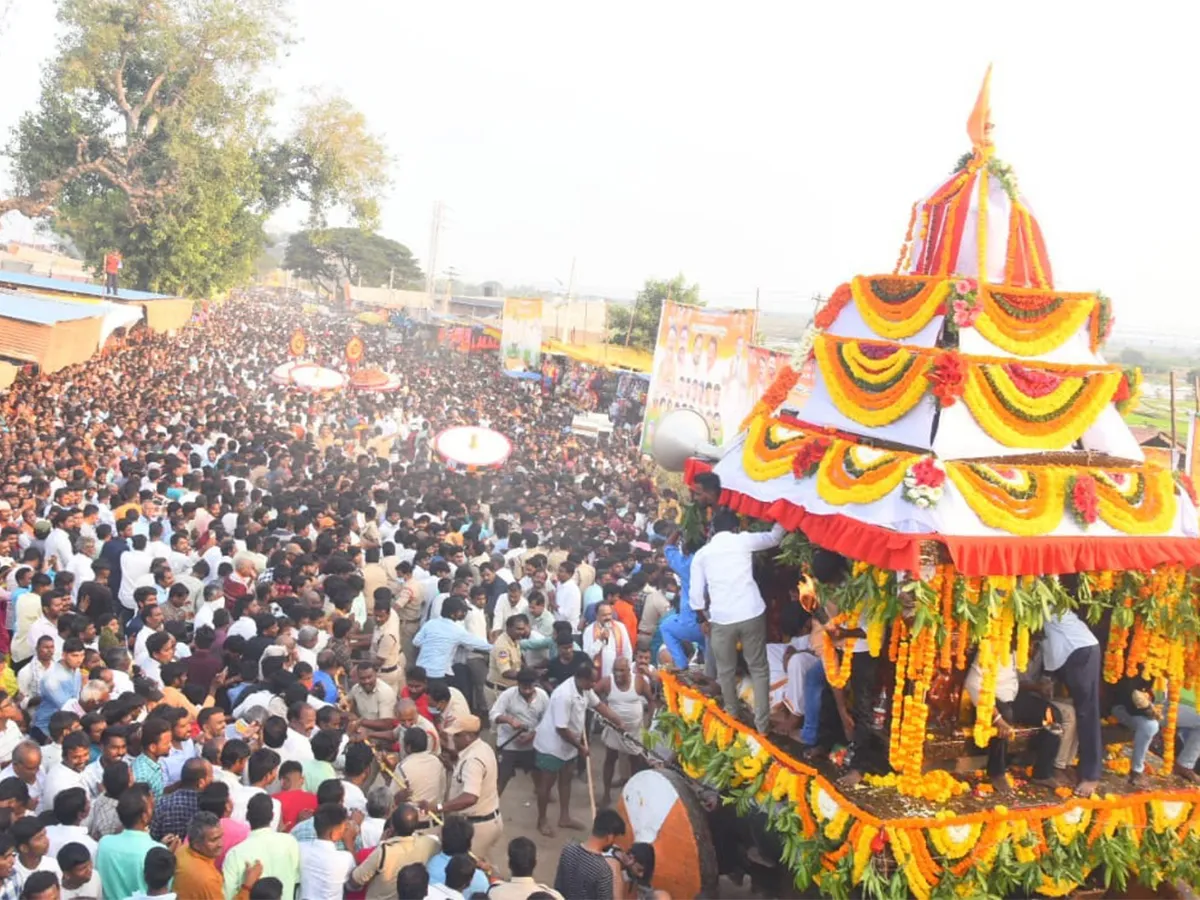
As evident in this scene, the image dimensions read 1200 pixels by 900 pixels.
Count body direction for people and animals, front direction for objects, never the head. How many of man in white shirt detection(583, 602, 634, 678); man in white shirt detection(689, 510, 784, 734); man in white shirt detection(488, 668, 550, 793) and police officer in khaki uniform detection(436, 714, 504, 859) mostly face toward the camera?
2

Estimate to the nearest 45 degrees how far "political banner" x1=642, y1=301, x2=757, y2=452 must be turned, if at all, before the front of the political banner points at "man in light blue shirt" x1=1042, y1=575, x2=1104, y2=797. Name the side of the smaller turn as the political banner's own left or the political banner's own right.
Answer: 0° — it already faces them

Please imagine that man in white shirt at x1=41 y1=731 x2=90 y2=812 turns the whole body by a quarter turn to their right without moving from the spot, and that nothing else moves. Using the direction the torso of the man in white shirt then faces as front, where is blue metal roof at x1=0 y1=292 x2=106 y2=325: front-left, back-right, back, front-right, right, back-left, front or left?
back-right

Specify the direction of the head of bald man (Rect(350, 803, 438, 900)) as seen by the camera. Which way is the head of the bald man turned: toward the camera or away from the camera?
away from the camera

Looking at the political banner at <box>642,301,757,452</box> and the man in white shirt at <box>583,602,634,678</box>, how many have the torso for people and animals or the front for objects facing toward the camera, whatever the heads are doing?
2
